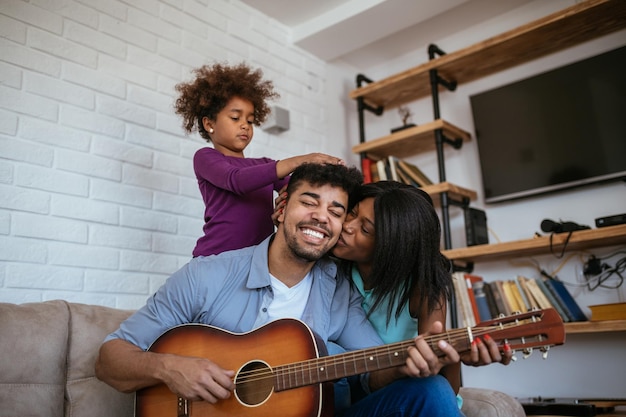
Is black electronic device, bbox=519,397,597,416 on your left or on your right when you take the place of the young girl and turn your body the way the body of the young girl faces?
on your left

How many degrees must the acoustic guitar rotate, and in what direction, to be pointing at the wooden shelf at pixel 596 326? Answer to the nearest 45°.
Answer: approximately 135° to its left

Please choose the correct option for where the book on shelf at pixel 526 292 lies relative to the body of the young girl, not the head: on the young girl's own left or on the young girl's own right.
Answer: on the young girl's own left

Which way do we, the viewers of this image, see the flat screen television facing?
facing the viewer and to the left of the viewer

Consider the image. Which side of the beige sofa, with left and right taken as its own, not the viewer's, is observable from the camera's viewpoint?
front

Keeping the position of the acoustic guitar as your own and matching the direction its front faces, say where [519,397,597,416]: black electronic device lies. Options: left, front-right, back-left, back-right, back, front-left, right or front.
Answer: back-left

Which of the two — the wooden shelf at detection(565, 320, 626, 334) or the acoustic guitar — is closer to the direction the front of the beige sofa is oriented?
the acoustic guitar

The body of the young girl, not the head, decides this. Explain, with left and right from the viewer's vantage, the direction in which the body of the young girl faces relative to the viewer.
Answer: facing the viewer and to the right of the viewer

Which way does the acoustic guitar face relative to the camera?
toward the camera

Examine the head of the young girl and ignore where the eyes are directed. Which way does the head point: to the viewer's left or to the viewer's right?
to the viewer's right
